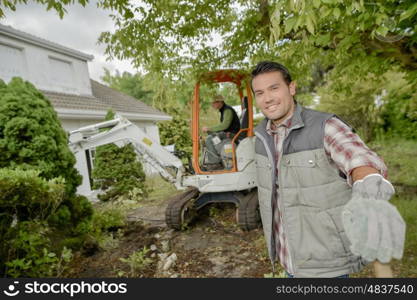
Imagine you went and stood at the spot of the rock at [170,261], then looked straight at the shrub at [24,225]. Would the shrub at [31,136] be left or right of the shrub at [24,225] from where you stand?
right

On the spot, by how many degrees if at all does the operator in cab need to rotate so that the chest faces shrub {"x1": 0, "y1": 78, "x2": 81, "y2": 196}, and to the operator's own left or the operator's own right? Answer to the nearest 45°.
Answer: approximately 45° to the operator's own left

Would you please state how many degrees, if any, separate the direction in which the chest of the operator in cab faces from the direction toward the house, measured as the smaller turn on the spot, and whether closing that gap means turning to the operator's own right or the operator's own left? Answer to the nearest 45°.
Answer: approximately 45° to the operator's own right

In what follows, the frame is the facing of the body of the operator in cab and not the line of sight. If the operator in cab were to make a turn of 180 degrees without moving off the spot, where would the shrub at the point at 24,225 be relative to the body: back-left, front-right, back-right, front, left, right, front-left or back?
back-right

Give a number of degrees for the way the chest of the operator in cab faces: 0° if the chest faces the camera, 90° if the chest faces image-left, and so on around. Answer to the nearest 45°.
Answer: approximately 90°

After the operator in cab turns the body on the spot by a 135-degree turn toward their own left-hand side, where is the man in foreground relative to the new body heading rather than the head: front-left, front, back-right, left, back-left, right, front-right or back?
front-right

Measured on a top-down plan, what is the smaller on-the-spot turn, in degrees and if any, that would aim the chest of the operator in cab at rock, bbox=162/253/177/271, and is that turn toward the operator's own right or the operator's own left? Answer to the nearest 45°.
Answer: approximately 45° to the operator's own left

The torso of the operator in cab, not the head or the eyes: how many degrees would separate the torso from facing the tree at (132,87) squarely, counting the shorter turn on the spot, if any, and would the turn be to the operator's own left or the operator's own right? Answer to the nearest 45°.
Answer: approximately 90° to the operator's own right
